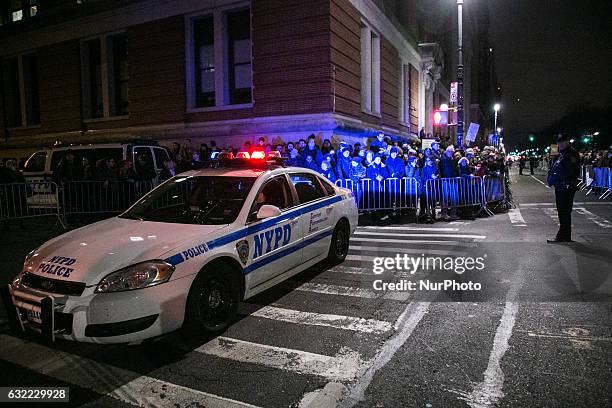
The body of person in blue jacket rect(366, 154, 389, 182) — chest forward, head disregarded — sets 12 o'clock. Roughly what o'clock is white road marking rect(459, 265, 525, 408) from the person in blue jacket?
The white road marking is roughly at 12 o'clock from the person in blue jacket.

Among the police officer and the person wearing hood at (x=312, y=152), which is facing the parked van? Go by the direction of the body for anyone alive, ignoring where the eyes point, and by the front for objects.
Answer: the police officer

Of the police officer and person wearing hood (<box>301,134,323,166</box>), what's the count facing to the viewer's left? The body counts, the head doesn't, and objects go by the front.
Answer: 1

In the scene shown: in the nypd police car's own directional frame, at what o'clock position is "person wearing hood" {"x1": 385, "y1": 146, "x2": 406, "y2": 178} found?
The person wearing hood is roughly at 6 o'clock from the nypd police car.

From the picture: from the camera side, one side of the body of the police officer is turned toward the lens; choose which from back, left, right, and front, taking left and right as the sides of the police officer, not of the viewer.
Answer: left

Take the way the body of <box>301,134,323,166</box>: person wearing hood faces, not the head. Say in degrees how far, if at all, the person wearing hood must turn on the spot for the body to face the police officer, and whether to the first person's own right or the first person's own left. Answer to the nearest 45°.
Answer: approximately 45° to the first person's own left

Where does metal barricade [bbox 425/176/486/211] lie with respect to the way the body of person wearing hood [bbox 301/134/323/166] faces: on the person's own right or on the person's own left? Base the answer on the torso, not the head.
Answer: on the person's own left

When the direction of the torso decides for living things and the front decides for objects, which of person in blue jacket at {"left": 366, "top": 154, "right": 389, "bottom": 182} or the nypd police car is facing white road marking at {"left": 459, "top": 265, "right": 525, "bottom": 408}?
the person in blue jacket

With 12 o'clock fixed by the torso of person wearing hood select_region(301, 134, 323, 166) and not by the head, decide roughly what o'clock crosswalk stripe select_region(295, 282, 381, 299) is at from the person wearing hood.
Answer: The crosswalk stripe is roughly at 12 o'clock from the person wearing hood.

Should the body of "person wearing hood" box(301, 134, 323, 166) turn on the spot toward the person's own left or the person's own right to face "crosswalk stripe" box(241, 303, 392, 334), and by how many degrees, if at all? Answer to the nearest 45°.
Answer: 0° — they already face it

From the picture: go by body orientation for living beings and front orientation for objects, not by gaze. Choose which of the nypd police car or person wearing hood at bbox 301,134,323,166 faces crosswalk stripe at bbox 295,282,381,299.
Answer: the person wearing hood
